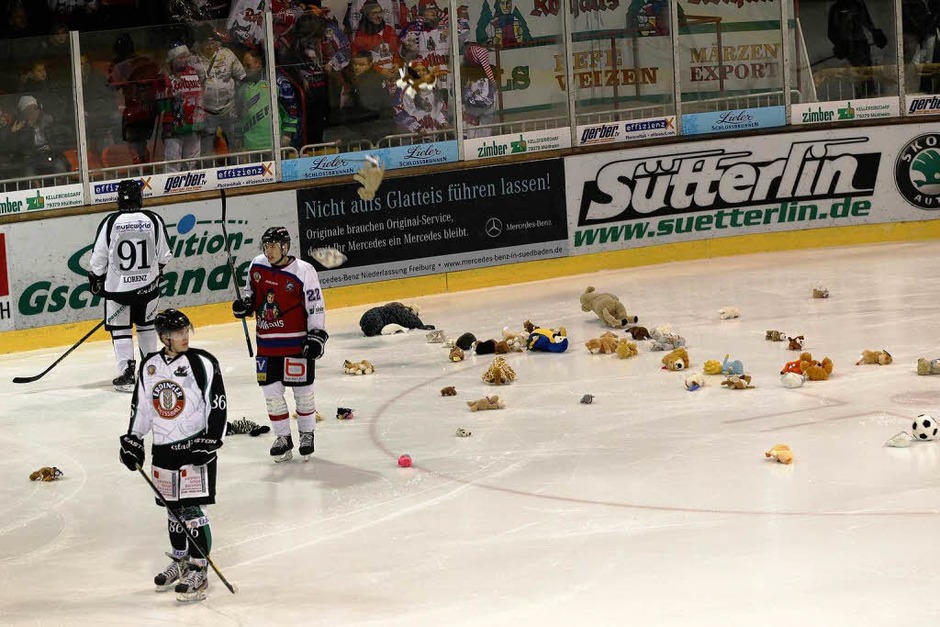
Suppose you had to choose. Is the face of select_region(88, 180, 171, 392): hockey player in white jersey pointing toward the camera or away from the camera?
away from the camera

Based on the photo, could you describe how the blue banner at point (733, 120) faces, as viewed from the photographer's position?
facing the viewer

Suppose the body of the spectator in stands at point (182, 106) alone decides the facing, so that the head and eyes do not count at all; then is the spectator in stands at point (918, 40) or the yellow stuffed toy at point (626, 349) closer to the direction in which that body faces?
the yellow stuffed toy

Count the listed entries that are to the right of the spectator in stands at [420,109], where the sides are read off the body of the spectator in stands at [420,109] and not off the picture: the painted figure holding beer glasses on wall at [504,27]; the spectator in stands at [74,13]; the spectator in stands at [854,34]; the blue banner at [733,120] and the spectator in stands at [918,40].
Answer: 1

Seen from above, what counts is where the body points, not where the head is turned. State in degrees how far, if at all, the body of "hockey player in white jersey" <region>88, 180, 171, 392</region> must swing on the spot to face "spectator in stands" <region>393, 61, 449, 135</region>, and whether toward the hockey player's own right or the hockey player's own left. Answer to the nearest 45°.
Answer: approximately 45° to the hockey player's own right

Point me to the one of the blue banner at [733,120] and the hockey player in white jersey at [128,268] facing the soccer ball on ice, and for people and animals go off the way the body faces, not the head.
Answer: the blue banner

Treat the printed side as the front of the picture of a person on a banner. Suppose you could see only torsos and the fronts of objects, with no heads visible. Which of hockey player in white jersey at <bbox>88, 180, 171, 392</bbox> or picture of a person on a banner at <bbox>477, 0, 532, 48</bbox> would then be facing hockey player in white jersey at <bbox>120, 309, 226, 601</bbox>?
the picture of a person on a banner

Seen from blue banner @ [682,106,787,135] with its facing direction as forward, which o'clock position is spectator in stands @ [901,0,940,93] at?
The spectator in stands is roughly at 8 o'clock from the blue banner.

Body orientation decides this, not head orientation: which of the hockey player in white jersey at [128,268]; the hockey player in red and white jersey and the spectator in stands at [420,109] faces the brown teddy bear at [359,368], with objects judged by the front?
the spectator in stands

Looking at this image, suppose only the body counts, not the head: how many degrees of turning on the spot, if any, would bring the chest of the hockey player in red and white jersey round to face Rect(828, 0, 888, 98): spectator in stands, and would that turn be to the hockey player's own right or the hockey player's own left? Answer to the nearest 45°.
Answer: approximately 180°

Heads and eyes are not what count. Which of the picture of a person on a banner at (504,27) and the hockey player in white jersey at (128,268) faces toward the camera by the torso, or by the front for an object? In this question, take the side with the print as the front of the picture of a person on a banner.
the picture of a person on a banner

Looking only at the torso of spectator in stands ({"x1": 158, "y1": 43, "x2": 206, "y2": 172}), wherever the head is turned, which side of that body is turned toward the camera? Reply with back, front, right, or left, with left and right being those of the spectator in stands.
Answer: front

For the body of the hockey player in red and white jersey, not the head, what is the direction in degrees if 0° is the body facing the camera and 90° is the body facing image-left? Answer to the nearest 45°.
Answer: approximately 45°

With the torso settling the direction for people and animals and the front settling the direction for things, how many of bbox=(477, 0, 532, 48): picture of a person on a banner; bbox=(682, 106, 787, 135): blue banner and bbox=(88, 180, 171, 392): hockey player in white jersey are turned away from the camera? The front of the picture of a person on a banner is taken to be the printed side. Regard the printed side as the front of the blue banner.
1

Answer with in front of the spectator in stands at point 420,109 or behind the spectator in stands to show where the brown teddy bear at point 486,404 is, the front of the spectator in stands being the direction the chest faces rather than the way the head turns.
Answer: in front

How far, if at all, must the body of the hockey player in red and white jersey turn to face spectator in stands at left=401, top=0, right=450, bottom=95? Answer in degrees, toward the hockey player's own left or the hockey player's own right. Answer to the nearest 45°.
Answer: approximately 135° to the hockey player's own right

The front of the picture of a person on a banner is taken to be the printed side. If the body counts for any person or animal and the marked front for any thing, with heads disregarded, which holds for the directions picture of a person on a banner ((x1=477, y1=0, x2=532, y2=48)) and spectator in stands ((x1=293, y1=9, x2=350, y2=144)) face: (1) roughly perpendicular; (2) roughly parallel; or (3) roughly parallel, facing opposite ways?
roughly parallel
